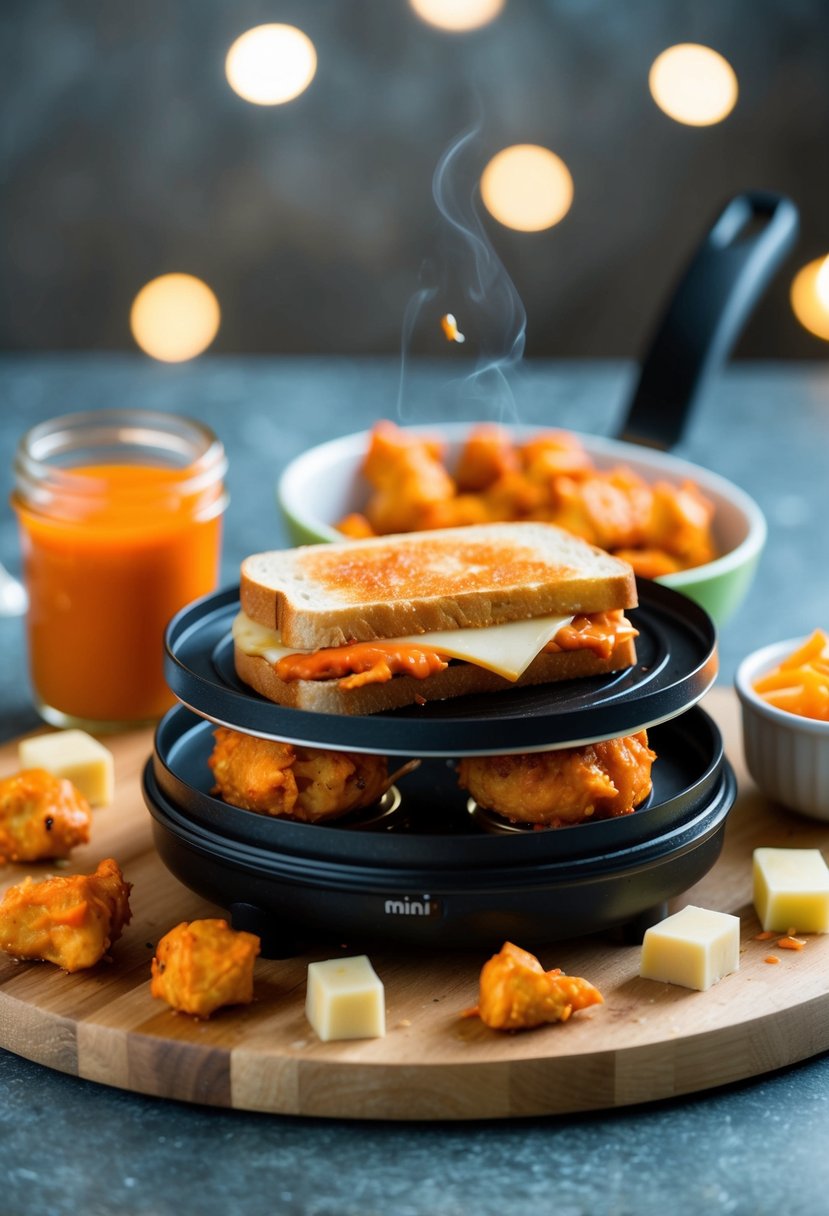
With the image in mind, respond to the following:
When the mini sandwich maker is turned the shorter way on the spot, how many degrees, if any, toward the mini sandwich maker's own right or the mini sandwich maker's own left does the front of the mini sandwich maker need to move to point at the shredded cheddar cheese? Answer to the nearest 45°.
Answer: approximately 135° to the mini sandwich maker's own left

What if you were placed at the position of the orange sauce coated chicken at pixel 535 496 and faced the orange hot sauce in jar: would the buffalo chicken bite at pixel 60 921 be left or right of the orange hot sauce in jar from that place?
left

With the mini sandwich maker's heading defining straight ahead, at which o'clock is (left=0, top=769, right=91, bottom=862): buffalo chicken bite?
The buffalo chicken bite is roughly at 4 o'clock from the mini sandwich maker.

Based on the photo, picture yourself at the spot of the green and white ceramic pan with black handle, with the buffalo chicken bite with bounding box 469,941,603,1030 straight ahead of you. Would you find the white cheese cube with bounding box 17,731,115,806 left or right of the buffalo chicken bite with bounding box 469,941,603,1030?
right

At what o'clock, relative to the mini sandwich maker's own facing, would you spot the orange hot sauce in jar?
The orange hot sauce in jar is roughly at 5 o'clock from the mini sandwich maker.

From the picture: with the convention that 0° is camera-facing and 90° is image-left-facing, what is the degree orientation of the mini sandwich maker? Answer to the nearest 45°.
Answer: approximately 0°

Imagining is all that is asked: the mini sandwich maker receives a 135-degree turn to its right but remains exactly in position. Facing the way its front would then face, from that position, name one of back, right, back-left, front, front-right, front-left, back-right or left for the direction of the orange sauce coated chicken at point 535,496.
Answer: front-right
